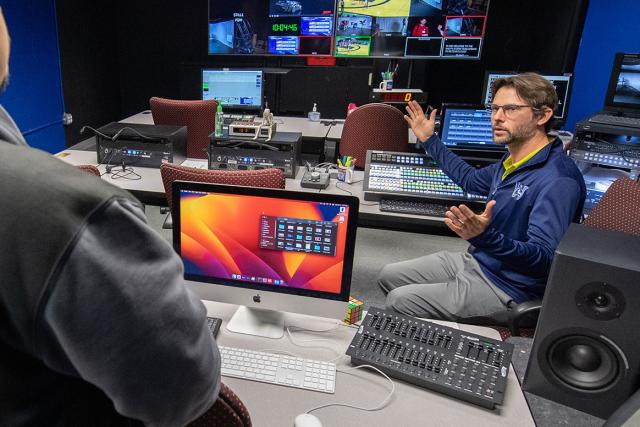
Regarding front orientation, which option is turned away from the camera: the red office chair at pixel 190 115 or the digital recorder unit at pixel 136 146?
the red office chair

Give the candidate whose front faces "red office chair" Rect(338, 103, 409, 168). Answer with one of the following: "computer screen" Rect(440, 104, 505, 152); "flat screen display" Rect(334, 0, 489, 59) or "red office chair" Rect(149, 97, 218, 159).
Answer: the flat screen display

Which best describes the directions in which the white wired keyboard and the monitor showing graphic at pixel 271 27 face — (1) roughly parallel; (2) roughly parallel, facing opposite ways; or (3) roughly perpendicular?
roughly parallel

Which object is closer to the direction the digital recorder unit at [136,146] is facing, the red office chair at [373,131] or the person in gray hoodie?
the person in gray hoodie

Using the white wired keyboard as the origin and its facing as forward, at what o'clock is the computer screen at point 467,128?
The computer screen is roughly at 7 o'clock from the white wired keyboard.

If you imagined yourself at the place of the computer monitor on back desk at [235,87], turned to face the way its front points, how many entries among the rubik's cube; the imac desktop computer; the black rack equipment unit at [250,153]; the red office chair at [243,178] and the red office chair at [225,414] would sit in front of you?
5

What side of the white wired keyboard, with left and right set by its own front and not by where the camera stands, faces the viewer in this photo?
front

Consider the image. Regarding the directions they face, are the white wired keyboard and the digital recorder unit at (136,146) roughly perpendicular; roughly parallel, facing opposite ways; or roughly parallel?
roughly parallel

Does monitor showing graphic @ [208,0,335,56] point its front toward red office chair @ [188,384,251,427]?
yes

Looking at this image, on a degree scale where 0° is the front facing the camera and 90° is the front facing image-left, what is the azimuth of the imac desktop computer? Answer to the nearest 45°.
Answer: approximately 0°

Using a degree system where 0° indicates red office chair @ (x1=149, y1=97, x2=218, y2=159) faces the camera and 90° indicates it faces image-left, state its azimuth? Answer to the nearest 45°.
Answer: approximately 180°

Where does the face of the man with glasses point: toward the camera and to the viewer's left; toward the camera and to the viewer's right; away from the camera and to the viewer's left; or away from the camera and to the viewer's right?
toward the camera and to the viewer's left

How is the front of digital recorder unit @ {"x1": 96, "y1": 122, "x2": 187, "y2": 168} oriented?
toward the camera

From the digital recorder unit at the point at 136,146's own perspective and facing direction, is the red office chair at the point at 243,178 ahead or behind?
ahead

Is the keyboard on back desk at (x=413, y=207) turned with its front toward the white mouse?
yes

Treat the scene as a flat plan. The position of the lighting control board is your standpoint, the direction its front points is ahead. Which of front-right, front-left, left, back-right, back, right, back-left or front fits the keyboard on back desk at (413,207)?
back-right

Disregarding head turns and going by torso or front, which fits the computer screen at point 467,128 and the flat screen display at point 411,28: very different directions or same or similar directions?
same or similar directions

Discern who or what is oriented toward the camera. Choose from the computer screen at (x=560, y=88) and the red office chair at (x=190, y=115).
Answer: the computer screen

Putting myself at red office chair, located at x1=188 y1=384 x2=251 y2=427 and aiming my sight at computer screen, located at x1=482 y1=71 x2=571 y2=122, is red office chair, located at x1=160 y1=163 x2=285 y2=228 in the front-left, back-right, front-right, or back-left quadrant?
front-left
